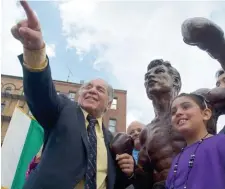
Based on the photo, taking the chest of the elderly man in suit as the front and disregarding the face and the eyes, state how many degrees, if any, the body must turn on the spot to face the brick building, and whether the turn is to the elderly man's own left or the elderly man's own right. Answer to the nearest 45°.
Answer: approximately 180°

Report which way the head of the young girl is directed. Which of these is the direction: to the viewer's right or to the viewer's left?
to the viewer's left

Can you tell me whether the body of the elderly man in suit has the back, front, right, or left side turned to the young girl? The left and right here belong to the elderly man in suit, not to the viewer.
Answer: left

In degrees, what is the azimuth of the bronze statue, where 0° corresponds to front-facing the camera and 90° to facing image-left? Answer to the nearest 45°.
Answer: approximately 45°

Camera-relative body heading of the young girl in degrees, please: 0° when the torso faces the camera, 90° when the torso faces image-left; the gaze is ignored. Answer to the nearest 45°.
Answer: approximately 45°

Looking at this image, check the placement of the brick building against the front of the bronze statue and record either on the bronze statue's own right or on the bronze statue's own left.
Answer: on the bronze statue's own right

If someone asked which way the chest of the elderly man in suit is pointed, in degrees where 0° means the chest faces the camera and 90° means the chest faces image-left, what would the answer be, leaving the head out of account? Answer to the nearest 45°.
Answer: approximately 0°

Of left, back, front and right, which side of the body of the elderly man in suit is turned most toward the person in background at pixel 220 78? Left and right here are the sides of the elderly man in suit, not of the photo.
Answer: left
